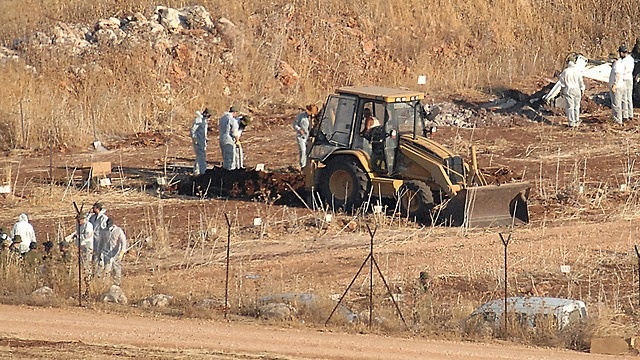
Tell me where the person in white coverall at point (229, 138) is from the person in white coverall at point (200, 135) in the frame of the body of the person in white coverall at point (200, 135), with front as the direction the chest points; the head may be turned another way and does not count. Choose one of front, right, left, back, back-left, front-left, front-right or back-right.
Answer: front

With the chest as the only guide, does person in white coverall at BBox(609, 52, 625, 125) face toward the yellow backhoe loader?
no

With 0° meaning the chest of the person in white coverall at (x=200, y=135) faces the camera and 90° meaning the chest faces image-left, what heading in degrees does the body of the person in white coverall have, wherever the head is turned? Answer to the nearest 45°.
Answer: approximately 270°

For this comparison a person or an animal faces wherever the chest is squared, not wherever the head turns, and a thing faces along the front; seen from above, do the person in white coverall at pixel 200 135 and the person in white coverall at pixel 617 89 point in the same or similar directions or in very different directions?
very different directions

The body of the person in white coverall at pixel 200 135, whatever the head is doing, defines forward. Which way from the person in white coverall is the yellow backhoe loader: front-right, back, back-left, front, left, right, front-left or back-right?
front-right

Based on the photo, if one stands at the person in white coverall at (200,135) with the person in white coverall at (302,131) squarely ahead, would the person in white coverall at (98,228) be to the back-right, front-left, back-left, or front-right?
back-right

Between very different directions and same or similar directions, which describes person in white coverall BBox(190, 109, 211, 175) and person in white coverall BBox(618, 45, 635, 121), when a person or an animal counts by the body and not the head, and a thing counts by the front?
very different directions

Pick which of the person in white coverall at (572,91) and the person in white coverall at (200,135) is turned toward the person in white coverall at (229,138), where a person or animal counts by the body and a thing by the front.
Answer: the person in white coverall at (200,135)

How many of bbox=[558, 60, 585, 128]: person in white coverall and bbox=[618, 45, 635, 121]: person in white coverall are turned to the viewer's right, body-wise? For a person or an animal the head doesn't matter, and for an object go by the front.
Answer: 0

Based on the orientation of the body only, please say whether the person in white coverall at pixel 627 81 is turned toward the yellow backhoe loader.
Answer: no

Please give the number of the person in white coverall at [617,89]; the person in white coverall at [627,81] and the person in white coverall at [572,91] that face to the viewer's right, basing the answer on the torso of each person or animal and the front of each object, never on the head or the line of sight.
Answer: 0
